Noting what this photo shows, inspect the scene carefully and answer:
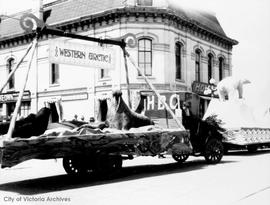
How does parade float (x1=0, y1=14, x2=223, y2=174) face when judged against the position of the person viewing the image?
facing away from the viewer and to the right of the viewer

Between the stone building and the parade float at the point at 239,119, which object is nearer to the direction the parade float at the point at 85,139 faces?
the parade float

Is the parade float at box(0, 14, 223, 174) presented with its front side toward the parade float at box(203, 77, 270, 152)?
yes

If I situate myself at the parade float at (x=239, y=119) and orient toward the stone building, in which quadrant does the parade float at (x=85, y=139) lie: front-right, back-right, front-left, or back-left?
back-left

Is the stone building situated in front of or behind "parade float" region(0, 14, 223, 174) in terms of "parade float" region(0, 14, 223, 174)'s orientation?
in front
